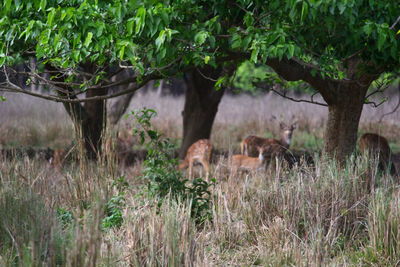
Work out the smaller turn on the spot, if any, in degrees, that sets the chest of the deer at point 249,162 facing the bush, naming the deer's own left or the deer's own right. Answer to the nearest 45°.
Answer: approximately 90° to the deer's own right

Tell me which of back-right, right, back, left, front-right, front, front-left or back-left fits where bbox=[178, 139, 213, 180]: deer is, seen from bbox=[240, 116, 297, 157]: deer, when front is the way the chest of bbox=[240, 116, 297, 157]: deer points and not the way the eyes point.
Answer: back-right

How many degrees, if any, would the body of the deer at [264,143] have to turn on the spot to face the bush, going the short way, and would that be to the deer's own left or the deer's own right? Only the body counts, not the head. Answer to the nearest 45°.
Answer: approximately 90° to the deer's own right

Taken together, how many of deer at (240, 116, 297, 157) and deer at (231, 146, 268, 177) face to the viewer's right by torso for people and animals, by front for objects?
2

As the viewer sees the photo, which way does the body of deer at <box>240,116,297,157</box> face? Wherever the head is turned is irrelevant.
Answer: to the viewer's right

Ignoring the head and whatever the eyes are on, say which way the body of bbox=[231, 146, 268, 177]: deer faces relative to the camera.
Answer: to the viewer's right
